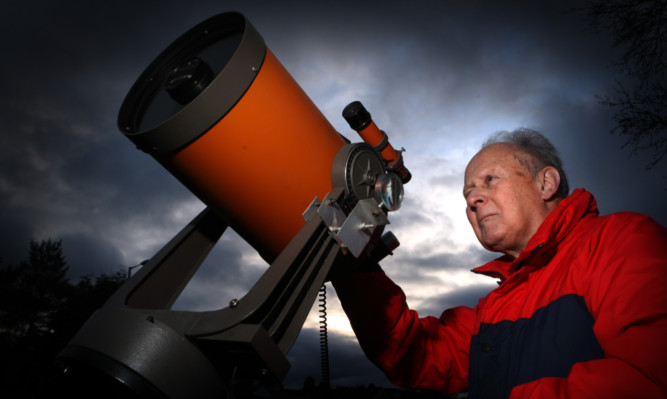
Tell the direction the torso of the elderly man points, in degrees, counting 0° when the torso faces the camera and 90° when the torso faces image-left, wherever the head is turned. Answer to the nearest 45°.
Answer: approximately 45°

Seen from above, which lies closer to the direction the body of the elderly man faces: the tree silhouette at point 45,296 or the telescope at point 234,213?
the telescope

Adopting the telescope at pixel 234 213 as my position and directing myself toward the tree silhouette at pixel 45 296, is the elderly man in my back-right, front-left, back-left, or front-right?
back-right

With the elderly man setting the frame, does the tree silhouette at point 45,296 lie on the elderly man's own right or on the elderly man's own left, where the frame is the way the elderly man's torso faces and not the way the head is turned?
on the elderly man's own right

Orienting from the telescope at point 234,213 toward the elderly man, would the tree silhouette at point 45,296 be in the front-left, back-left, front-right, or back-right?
back-left

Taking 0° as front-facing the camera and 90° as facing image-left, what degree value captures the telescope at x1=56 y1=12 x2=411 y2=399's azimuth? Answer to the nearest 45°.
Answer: approximately 45°
